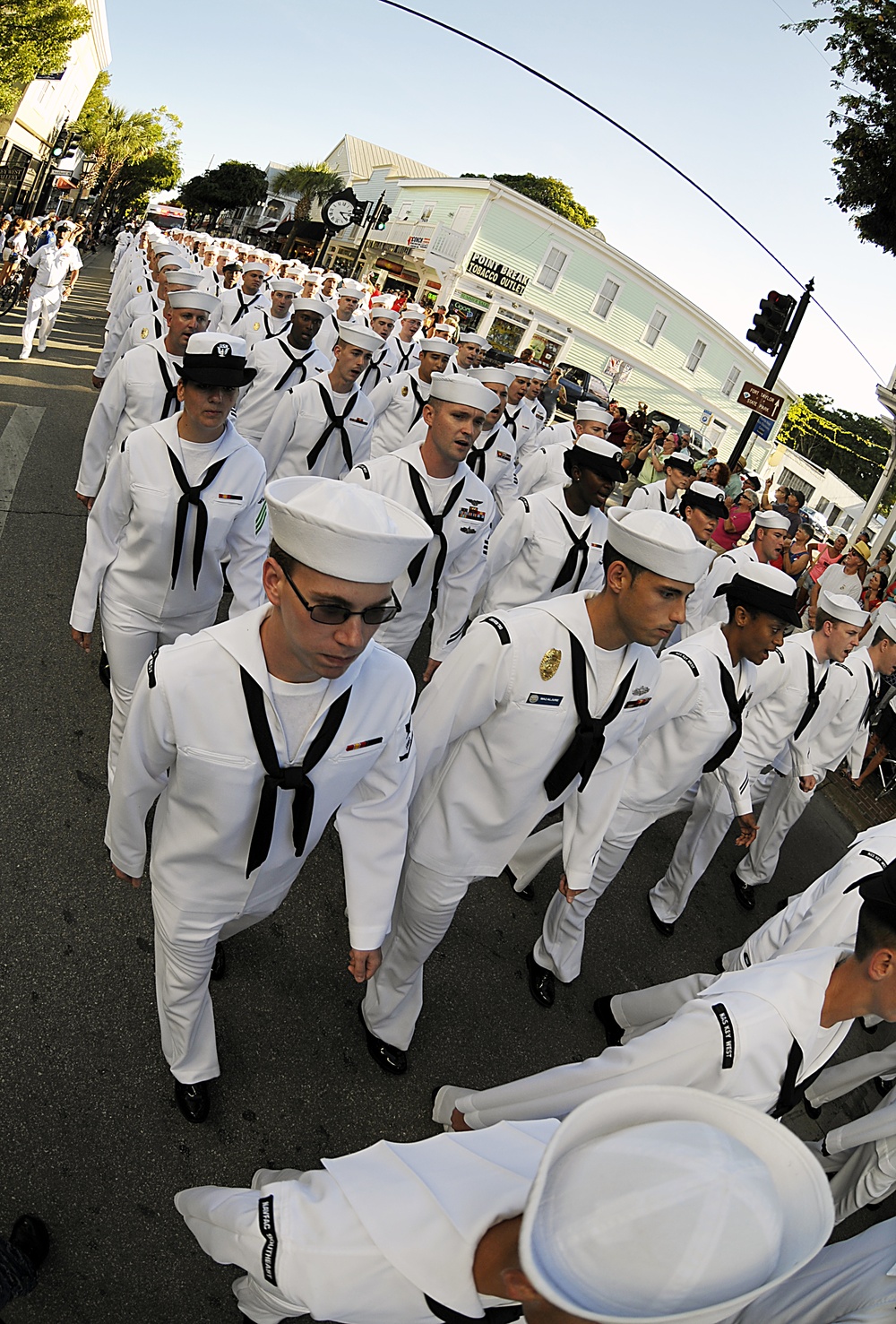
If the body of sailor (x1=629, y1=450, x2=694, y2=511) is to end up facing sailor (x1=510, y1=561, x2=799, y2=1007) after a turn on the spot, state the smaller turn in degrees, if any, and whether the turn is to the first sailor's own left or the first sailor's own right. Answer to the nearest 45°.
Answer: approximately 45° to the first sailor's own right

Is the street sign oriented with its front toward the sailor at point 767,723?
yes

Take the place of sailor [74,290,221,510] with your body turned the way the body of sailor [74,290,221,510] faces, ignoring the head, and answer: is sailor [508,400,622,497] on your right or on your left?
on your left

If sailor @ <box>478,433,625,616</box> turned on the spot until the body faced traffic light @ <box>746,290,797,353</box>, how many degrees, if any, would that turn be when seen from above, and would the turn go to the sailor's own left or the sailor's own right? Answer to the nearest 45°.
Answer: approximately 135° to the sailor's own left

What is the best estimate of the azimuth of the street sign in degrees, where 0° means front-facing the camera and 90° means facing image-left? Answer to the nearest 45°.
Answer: approximately 0°
